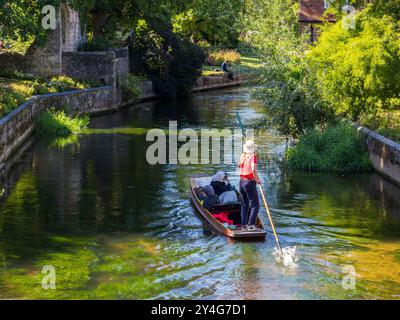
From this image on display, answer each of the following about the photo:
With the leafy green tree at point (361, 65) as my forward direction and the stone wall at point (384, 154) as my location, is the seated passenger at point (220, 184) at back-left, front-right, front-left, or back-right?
back-left

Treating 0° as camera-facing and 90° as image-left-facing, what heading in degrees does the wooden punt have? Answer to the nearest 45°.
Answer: approximately 135°

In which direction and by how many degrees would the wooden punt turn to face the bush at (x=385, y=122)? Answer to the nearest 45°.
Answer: approximately 90° to its right

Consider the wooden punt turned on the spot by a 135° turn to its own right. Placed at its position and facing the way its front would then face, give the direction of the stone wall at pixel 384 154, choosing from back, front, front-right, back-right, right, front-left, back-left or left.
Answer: front-left

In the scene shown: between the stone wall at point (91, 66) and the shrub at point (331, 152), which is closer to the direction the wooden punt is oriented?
the stone wall

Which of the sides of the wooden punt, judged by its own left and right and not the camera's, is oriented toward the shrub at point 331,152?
right

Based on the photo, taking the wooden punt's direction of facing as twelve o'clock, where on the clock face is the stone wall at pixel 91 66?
The stone wall is roughly at 1 o'clock from the wooden punt.

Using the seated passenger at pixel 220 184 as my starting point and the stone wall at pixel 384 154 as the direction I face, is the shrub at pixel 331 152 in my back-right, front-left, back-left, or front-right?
front-left
